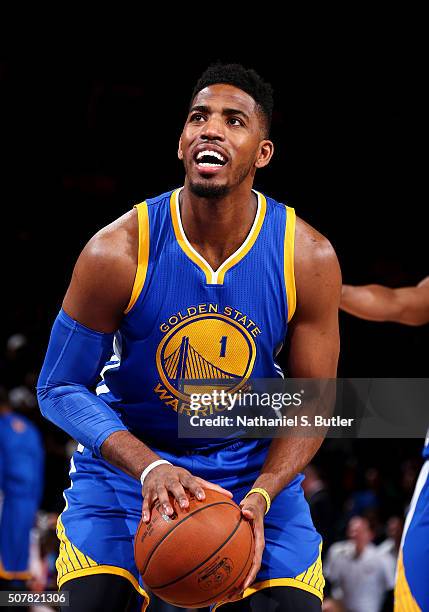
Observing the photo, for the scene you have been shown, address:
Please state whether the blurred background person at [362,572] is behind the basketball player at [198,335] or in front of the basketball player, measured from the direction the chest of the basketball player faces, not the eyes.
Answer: behind

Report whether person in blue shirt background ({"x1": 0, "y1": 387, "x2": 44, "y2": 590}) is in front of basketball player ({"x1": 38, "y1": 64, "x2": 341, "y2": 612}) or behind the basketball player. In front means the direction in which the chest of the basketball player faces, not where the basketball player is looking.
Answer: behind

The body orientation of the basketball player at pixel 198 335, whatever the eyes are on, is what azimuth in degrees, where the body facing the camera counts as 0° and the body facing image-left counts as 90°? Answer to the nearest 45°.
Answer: approximately 0°
